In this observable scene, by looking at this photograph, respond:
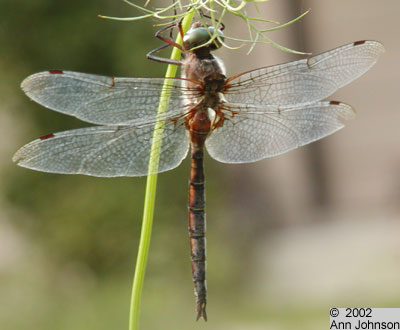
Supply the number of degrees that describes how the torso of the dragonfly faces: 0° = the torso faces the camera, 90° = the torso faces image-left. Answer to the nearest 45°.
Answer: approximately 180°
